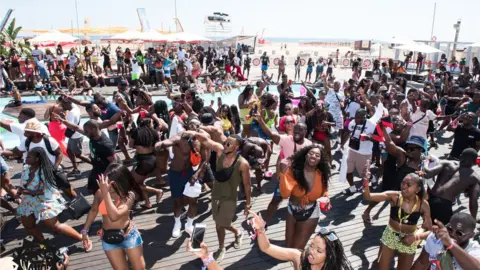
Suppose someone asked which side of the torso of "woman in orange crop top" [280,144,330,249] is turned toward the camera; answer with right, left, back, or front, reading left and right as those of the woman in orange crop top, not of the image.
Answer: front

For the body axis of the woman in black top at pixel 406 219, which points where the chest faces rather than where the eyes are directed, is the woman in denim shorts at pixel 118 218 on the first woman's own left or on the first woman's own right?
on the first woman's own right

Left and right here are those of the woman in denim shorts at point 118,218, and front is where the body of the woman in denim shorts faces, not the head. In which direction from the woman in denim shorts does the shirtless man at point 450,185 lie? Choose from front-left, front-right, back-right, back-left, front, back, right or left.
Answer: back-left

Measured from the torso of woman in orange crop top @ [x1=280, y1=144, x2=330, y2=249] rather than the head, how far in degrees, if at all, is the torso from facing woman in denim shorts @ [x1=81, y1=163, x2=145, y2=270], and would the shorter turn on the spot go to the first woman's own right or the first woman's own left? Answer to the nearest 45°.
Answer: approximately 45° to the first woman's own right

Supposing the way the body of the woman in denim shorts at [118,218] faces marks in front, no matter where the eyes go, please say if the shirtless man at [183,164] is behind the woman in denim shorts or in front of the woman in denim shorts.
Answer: behind

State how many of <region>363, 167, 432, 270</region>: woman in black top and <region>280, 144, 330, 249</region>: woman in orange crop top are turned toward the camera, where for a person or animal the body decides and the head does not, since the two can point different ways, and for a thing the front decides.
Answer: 2

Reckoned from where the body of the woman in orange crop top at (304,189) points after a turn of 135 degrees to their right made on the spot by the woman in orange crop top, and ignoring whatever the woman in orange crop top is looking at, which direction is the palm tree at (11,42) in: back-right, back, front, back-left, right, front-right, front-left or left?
front

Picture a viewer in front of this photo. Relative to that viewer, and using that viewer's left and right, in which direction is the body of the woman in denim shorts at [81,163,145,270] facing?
facing the viewer and to the left of the viewer

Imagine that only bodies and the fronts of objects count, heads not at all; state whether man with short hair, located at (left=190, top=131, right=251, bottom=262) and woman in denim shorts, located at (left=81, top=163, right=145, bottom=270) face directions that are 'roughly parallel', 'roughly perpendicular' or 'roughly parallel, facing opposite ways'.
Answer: roughly parallel

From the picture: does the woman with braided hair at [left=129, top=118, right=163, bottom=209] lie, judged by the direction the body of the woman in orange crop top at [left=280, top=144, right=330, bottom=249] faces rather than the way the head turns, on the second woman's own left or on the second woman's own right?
on the second woman's own right

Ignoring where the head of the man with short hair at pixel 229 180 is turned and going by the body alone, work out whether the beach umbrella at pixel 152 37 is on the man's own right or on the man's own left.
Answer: on the man's own right

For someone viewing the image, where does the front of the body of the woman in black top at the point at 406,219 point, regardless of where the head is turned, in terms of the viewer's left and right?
facing the viewer
